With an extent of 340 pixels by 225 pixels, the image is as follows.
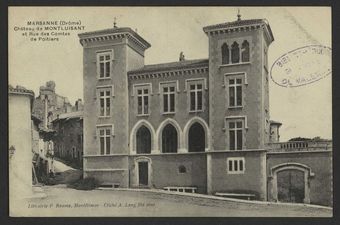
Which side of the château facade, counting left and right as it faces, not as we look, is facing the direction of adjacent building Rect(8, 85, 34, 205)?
right

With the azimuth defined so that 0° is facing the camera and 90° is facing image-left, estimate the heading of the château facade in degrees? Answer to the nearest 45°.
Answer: approximately 0°
